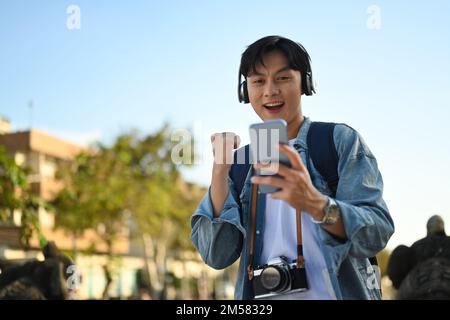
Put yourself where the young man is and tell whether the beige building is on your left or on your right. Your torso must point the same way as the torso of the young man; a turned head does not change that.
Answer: on your right

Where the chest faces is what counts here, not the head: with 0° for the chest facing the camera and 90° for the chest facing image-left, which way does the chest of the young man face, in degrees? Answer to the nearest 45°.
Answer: approximately 45°

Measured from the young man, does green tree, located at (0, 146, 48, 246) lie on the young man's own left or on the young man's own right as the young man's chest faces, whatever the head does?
on the young man's own right

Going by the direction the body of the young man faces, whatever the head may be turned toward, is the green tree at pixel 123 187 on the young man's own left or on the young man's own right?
on the young man's own right
